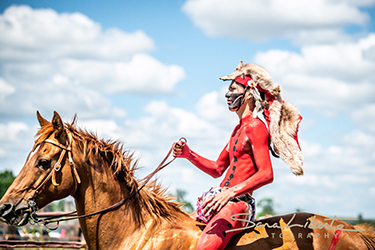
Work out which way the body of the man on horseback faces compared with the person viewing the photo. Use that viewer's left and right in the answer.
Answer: facing to the left of the viewer

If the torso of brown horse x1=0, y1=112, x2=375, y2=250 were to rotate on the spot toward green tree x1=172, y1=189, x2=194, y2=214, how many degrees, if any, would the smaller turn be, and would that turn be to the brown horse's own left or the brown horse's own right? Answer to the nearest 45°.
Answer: approximately 90° to the brown horse's own right

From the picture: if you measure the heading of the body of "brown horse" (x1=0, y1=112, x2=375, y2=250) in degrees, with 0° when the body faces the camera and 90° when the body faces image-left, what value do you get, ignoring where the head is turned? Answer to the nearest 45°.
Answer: approximately 90°

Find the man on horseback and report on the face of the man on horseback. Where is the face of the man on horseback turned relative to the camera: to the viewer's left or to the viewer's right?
to the viewer's left
